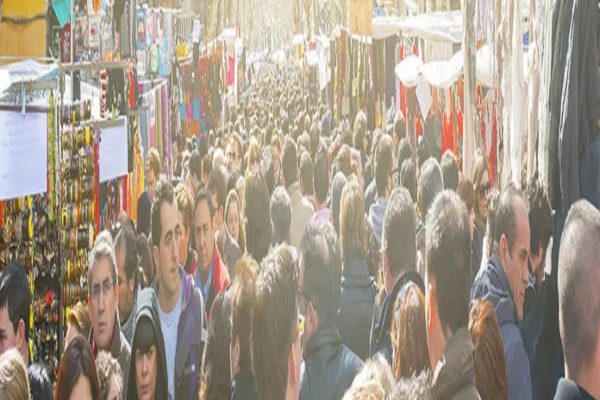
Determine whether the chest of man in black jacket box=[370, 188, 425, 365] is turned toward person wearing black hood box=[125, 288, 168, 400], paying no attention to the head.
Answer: no

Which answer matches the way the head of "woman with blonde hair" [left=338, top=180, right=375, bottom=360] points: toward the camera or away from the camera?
away from the camera

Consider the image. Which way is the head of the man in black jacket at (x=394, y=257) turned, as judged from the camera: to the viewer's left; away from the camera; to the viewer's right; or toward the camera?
away from the camera

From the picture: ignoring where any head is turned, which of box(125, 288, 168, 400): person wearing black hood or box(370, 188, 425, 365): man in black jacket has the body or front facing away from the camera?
the man in black jacket

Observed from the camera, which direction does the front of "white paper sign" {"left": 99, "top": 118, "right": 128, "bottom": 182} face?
facing the viewer and to the right of the viewer

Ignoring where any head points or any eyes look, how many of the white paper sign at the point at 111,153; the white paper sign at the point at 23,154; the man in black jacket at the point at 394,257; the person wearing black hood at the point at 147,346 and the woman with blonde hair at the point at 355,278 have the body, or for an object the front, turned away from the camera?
2

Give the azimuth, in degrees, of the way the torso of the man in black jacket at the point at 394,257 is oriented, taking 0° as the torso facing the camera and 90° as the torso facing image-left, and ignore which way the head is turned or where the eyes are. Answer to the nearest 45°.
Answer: approximately 180°

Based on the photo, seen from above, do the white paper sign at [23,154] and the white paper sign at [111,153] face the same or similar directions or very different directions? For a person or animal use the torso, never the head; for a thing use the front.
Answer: same or similar directions

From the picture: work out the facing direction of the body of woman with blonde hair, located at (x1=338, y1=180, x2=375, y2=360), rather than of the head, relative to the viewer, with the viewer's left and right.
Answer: facing away from the viewer

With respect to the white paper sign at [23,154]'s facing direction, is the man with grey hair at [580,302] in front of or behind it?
in front

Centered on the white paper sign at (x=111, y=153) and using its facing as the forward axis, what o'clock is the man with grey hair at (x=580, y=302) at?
The man with grey hair is roughly at 12 o'clock from the white paper sign.
